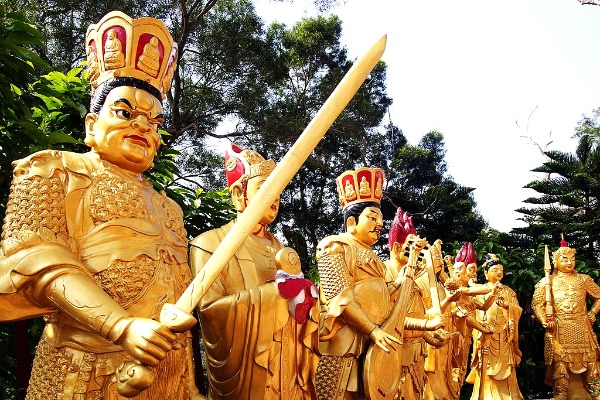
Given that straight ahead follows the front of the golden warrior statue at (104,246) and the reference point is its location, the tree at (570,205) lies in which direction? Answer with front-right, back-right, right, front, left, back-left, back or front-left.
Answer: left

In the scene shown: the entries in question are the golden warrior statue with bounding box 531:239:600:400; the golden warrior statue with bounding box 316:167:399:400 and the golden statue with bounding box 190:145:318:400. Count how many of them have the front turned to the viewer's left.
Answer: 0

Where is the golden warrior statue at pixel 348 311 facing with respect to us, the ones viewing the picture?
facing the viewer and to the right of the viewer

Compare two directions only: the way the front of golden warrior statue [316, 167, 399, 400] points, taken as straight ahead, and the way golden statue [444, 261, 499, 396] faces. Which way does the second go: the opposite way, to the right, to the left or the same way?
the same way

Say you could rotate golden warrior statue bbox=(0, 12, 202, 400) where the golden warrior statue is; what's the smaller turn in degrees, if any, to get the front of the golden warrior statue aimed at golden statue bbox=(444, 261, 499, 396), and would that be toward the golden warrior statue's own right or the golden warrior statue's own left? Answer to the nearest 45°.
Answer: approximately 90° to the golden warrior statue's own left

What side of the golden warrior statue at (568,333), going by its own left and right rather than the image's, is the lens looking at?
front

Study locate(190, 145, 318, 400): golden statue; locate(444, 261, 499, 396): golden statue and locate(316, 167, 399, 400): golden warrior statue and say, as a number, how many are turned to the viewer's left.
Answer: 0

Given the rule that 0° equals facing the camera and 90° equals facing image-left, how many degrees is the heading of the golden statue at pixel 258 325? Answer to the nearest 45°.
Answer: approximately 315°

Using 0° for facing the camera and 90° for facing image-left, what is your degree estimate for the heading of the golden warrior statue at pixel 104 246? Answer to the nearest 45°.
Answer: approximately 315°

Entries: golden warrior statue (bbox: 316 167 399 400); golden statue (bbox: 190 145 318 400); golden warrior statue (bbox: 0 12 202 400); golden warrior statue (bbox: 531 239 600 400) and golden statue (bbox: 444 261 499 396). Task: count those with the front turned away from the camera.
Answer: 0

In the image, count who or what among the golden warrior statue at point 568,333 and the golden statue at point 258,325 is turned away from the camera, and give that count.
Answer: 0
